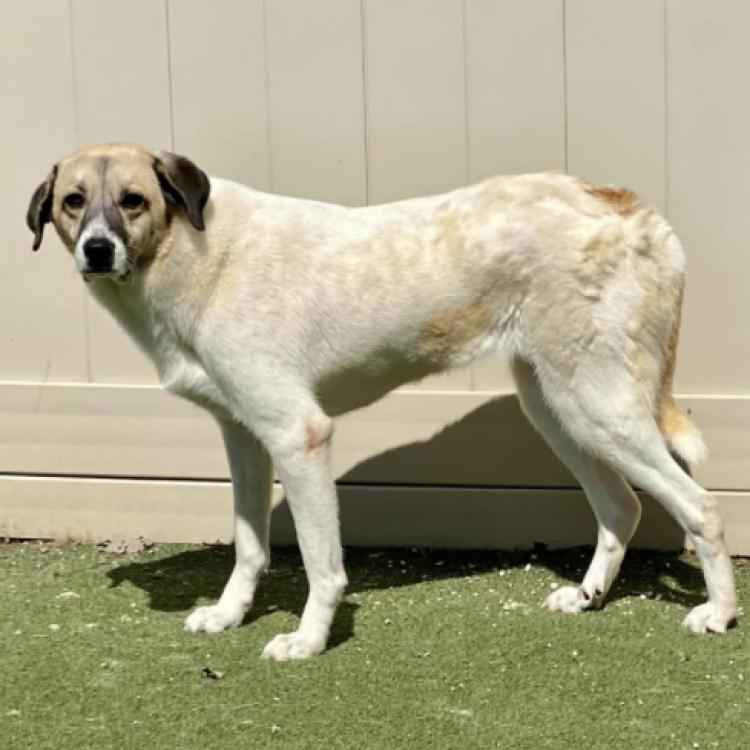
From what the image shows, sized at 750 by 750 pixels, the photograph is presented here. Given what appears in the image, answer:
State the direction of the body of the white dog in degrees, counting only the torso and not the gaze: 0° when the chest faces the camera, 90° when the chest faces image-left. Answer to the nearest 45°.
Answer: approximately 90°

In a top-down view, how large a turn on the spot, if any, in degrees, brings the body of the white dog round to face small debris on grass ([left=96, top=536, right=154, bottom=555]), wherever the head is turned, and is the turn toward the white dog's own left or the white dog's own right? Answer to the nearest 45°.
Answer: approximately 45° to the white dog's own right
